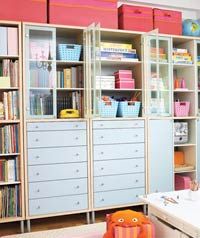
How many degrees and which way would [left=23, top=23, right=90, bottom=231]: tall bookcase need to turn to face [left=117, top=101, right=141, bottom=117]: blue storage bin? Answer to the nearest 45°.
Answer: approximately 90° to its left

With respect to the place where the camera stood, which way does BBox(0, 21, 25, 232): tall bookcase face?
facing the viewer

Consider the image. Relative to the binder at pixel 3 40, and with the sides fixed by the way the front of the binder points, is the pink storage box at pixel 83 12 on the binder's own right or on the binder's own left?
on the binder's own left

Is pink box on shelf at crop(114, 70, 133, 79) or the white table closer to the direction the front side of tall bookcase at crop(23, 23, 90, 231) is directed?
the white table

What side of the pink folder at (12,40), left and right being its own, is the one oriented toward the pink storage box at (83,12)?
left

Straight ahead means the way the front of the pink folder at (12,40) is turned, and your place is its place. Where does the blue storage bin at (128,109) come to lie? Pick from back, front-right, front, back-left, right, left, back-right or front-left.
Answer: left

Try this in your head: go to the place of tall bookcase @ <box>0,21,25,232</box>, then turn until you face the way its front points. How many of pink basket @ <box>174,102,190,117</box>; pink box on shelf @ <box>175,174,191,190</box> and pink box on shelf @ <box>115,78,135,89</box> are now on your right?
0

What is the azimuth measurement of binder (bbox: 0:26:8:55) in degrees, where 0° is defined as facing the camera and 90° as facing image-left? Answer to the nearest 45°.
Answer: approximately 0°

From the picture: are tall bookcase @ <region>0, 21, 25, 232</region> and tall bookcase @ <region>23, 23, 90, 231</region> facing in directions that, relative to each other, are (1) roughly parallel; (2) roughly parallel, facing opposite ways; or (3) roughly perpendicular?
roughly parallel

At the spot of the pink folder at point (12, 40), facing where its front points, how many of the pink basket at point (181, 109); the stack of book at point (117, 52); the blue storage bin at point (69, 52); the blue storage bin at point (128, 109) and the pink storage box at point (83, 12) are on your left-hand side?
5

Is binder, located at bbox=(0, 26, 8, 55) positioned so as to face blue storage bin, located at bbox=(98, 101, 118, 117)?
no

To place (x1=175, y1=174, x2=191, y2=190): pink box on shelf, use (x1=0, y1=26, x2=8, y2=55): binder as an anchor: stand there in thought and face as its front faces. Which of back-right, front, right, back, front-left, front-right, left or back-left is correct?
left

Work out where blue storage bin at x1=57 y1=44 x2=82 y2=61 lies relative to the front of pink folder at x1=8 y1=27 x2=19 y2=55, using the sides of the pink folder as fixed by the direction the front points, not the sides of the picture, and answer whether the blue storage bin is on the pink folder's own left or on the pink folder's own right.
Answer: on the pink folder's own left

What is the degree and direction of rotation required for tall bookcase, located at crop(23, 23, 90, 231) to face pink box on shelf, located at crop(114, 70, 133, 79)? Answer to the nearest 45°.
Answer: approximately 90° to its left

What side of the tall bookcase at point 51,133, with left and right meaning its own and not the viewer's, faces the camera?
front

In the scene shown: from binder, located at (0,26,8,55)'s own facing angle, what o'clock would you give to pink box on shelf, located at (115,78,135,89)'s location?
The pink box on shelf is roughly at 9 o'clock from the binder.

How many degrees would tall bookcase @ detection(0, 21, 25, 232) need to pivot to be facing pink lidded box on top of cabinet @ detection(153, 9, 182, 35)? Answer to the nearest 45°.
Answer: approximately 90° to its left
